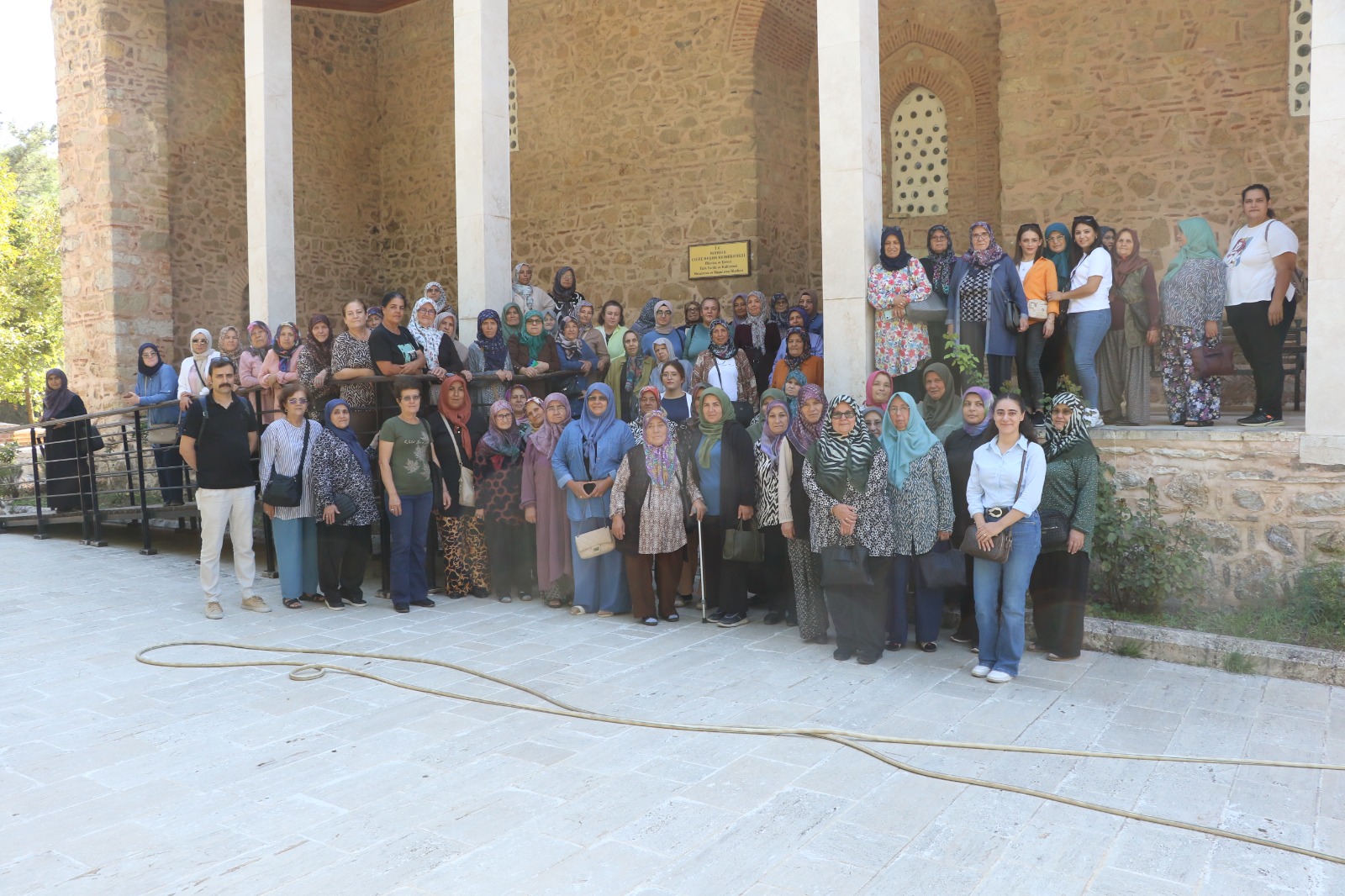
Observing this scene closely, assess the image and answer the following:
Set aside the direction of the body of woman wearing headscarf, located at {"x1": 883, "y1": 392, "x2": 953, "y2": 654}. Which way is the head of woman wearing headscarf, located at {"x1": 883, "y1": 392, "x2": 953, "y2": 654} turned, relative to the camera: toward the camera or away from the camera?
toward the camera

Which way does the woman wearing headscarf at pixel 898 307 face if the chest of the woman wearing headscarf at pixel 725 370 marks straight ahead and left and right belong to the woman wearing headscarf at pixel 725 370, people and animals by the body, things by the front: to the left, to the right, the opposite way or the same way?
the same way

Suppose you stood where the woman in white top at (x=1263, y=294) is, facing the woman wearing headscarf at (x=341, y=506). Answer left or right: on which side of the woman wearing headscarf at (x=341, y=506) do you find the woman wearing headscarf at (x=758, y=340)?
right

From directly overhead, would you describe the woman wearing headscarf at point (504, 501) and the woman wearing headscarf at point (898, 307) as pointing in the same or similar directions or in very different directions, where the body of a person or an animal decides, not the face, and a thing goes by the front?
same or similar directions

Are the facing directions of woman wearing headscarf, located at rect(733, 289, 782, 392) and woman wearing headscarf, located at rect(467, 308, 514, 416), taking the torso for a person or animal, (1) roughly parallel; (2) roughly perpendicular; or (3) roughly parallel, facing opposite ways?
roughly parallel

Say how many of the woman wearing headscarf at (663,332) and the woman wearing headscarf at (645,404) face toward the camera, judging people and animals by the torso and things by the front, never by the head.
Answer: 2

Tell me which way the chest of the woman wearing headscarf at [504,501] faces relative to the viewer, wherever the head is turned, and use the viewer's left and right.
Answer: facing the viewer

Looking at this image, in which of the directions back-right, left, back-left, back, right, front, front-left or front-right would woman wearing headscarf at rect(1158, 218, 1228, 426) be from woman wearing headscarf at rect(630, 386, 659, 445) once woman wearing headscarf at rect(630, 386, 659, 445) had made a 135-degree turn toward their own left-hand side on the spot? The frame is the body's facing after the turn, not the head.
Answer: front-right

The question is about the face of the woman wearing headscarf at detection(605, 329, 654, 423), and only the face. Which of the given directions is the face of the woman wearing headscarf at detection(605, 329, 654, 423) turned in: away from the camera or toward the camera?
toward the camera

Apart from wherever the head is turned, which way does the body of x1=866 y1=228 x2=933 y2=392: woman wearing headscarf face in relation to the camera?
toward the camera

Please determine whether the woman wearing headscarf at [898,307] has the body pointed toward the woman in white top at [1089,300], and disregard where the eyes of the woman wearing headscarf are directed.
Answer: no

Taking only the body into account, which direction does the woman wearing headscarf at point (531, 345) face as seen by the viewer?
toward the camera

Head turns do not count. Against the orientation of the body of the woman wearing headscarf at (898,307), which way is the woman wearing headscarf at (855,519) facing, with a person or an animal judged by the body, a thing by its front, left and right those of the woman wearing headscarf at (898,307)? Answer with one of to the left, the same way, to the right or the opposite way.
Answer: the same way

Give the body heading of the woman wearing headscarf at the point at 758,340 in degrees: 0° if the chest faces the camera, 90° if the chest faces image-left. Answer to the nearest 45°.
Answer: approximately 0°

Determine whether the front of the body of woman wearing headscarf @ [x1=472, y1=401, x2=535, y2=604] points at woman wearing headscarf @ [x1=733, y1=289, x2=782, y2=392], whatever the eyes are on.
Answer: no

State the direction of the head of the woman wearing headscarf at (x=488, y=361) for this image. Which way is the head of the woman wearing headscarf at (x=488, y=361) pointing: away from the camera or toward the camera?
toward the camera

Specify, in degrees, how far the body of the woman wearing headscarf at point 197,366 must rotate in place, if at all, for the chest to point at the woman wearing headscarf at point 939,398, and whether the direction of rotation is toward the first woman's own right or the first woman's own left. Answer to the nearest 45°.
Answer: approximately 45° to the first woman's own left
